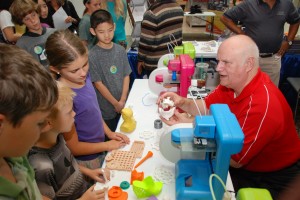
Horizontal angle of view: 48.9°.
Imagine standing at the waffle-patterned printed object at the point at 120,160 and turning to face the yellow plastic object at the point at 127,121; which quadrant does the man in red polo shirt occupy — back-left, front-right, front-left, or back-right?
front-right

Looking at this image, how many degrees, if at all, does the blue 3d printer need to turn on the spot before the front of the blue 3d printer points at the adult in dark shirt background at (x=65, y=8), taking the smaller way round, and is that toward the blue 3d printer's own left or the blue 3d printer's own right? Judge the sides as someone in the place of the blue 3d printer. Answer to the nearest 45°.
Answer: approximately 45° to the blue 3d printer's own right

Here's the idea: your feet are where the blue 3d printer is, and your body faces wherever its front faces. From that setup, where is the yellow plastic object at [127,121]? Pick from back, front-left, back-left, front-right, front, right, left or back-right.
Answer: front-right

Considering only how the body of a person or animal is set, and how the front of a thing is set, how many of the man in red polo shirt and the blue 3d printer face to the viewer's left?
2

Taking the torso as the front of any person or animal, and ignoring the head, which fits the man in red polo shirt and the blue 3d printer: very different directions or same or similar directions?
same or similar directions

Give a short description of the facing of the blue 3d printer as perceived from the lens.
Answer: facing to the left of the viewer

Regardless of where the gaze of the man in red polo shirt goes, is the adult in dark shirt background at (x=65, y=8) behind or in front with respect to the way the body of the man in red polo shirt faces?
in front

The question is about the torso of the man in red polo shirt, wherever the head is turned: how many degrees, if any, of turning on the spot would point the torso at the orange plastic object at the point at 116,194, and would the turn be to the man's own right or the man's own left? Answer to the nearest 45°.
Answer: approximately 45° to the man's own left

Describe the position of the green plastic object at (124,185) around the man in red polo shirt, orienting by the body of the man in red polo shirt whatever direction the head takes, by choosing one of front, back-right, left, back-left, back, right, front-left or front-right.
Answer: front-left

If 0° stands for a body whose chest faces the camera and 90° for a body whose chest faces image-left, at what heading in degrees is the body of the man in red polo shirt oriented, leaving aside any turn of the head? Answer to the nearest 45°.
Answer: approximately 90°

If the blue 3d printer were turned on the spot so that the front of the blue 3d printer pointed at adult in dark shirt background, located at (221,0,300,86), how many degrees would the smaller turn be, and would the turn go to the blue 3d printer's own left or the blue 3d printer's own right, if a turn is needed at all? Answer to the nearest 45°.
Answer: approximately 90° to the blue 3d printer's own right

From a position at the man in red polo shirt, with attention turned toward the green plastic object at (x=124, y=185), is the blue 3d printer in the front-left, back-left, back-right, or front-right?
front-left

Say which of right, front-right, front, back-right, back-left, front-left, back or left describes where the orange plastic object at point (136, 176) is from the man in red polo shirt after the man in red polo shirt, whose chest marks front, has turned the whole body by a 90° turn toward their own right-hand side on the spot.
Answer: back-left

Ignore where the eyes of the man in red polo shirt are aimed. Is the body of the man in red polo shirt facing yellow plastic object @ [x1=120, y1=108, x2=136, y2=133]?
yes

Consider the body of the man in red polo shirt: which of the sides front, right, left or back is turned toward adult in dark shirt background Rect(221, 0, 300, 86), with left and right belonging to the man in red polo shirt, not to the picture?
right
